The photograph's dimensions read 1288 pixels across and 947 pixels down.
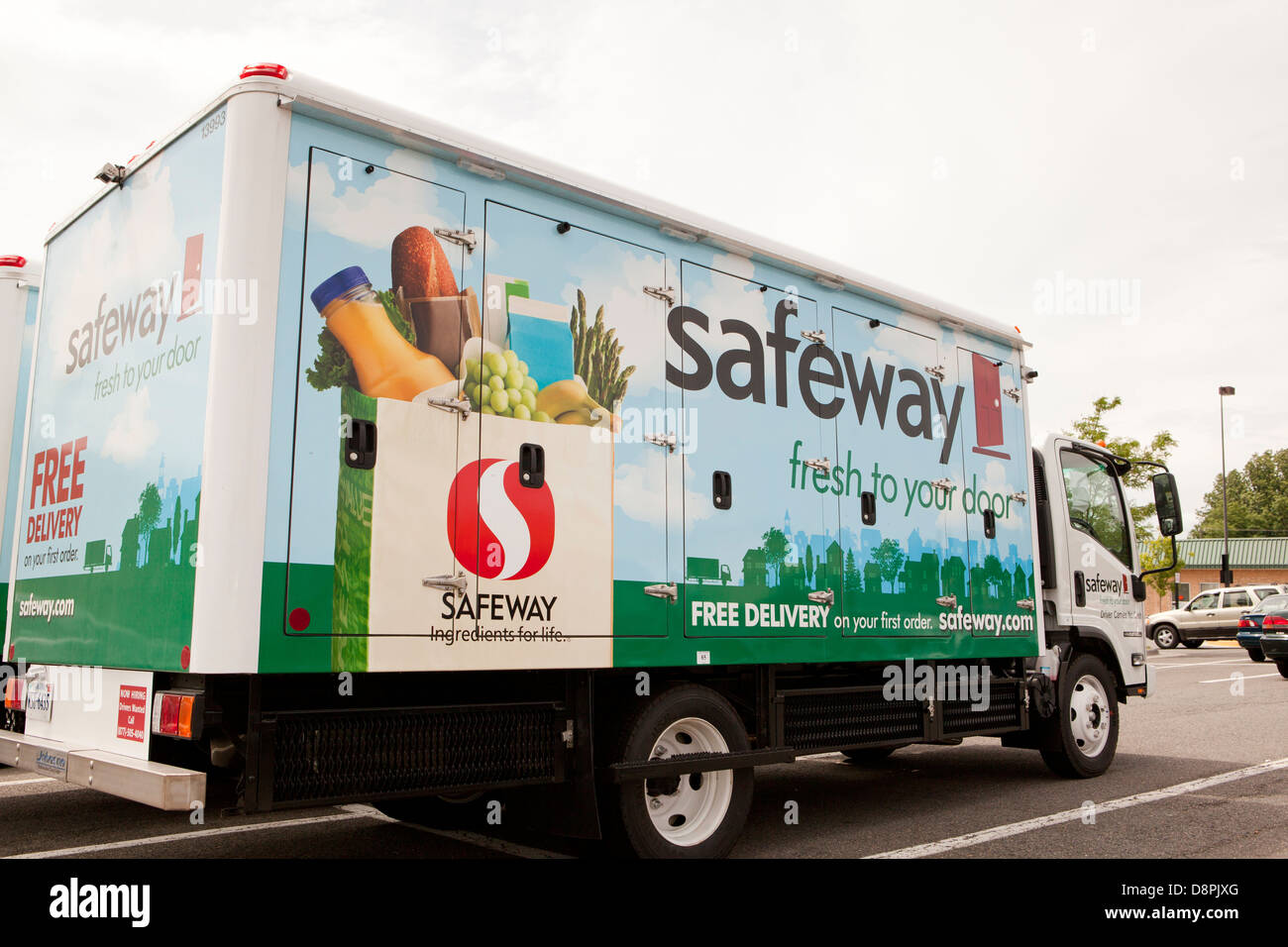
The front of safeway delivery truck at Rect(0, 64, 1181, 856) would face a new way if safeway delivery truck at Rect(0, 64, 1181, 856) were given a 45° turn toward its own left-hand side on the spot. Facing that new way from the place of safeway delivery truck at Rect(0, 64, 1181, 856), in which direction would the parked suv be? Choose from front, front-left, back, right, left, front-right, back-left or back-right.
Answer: front-right

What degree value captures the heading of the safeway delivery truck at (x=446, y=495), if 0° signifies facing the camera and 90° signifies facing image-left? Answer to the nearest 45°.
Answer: approximately 225°

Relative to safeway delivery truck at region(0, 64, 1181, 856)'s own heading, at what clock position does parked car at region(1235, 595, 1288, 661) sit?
The parked car is roughly at 12 o'clock from the safeway delivery truck.
